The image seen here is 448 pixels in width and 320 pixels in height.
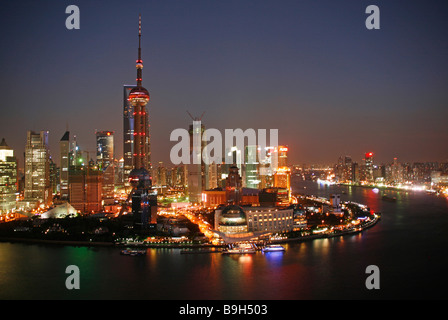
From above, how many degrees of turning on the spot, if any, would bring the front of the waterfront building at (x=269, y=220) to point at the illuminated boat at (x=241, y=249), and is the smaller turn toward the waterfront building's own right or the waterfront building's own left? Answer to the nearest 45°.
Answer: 0° — it already faces it

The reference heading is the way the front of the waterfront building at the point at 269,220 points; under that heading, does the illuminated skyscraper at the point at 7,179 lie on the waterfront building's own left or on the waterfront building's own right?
on the waterfront building's own right

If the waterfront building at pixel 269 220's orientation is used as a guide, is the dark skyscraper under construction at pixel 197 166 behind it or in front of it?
behind

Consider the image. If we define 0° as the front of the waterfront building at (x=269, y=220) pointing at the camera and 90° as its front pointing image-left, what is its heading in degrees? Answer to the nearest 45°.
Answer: approximately 0°

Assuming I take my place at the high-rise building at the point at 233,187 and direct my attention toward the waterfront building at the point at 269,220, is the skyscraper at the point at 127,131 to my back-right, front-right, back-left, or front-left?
back-right

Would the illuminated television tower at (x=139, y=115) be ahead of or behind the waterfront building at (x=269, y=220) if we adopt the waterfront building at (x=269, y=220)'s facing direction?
behind

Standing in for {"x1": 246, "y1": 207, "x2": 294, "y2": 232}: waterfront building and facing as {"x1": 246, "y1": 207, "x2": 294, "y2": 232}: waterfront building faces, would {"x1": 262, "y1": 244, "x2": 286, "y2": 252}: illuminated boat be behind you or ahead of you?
ahead

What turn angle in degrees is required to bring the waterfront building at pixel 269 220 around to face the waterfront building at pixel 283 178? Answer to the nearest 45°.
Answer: approximately 180°

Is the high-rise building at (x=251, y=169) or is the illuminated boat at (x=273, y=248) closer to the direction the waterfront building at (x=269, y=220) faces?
the illuminated boat

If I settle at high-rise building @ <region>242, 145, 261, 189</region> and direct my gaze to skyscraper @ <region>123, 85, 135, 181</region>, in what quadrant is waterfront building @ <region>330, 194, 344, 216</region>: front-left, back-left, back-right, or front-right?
back-left

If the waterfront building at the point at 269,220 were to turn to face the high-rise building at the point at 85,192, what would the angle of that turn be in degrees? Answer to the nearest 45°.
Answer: approximately 135° to its right

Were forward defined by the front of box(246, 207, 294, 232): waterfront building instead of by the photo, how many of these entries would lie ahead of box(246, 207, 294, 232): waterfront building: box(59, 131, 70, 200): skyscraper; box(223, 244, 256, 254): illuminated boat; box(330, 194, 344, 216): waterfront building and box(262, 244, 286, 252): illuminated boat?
2
